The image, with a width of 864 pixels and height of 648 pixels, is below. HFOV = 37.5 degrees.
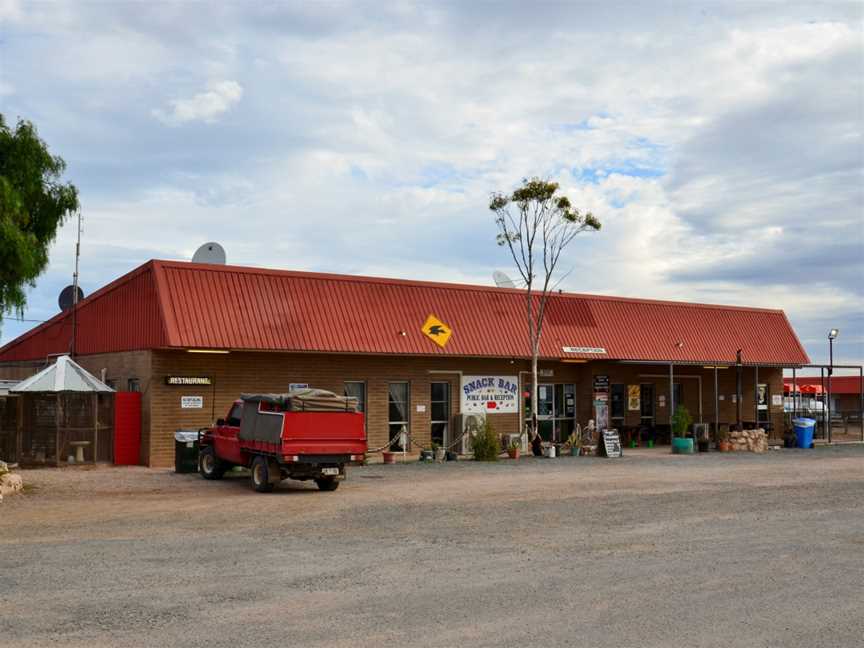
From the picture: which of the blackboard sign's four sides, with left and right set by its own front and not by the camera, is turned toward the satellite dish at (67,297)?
right

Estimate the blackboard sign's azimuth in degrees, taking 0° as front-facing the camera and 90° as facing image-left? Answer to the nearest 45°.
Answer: approximately 0°

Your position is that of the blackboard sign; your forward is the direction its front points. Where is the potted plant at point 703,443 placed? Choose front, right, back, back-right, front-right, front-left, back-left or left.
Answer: back-left

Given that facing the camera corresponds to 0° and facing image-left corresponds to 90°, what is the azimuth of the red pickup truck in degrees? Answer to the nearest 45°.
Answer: approximately 135°

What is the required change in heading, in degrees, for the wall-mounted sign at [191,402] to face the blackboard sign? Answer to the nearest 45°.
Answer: approximately 90° to its left

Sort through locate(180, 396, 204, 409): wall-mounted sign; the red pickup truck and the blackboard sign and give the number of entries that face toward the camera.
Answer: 2

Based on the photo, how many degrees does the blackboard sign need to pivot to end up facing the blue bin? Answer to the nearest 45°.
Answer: approximately 135° to its left
